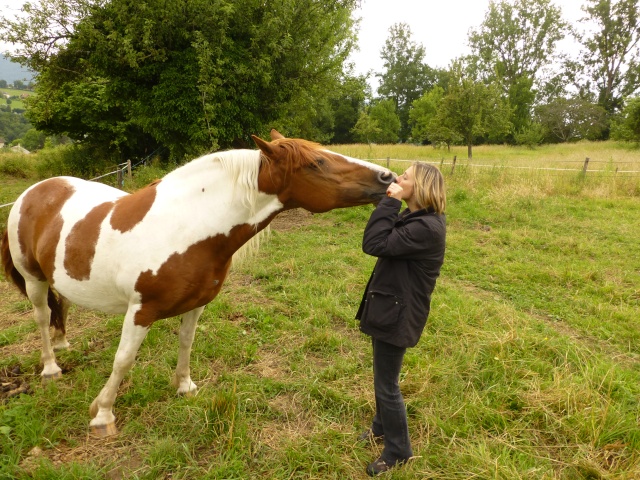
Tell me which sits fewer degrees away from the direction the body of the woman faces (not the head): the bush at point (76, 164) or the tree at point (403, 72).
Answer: the bush

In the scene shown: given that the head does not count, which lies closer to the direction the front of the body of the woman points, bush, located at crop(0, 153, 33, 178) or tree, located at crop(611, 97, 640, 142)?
the bush

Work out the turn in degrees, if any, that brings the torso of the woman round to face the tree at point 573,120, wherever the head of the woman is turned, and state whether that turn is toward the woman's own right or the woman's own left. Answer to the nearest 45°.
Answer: approximately 90° to the woman's own right

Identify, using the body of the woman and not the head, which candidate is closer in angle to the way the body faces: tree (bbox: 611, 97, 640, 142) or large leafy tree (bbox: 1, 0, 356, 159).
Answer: the large leafy tree

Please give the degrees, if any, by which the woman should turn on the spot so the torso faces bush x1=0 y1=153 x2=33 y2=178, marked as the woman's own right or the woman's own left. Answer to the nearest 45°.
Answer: approximately 45° to the woman's own right

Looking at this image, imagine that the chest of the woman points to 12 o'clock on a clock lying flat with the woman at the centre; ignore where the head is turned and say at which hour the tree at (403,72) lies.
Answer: The tree is roughly at 3 o'clock from the woman.

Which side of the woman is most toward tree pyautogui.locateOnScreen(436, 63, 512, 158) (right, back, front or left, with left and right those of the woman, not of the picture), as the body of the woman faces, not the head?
right

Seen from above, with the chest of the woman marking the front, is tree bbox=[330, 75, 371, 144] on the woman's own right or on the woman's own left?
on the woman's own right

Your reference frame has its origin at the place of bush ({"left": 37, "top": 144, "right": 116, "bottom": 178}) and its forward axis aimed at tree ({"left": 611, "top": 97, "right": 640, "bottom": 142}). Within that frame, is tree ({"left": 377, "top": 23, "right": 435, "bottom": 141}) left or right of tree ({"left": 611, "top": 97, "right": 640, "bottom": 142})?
left

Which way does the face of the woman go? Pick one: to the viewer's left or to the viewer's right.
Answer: to the viewer's left

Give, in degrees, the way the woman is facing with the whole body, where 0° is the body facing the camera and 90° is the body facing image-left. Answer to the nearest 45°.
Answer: approximately 90°
